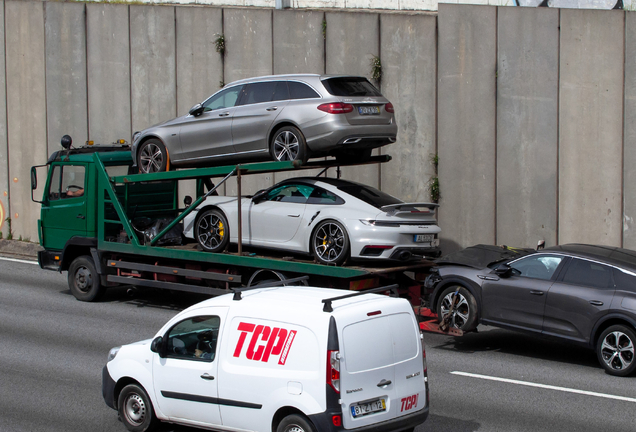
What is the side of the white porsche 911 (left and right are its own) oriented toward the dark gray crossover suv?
back

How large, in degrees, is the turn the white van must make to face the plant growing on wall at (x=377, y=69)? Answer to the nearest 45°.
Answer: approximately 45° to its right

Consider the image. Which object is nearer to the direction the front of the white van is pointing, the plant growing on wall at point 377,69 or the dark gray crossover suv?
the plant growing on wall

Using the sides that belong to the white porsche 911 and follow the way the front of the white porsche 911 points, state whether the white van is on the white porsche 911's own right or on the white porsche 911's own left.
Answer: on the white porsche 911's own left

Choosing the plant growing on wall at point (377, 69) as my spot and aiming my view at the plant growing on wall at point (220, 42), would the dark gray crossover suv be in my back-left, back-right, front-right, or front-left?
back-left

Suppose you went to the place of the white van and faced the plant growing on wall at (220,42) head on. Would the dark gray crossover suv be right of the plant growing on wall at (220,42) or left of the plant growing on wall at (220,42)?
right

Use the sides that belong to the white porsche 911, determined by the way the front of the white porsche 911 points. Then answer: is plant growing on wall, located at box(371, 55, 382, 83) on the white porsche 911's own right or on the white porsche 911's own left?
on the white porsche 911's own right

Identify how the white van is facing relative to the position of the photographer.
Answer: facing away from the viewer and to the left of the viewer

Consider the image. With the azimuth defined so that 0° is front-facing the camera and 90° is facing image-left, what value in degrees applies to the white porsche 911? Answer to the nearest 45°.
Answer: approximately 135°

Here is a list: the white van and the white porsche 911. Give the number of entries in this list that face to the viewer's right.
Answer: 0

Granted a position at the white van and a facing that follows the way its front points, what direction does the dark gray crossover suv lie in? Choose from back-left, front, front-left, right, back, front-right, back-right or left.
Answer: right
